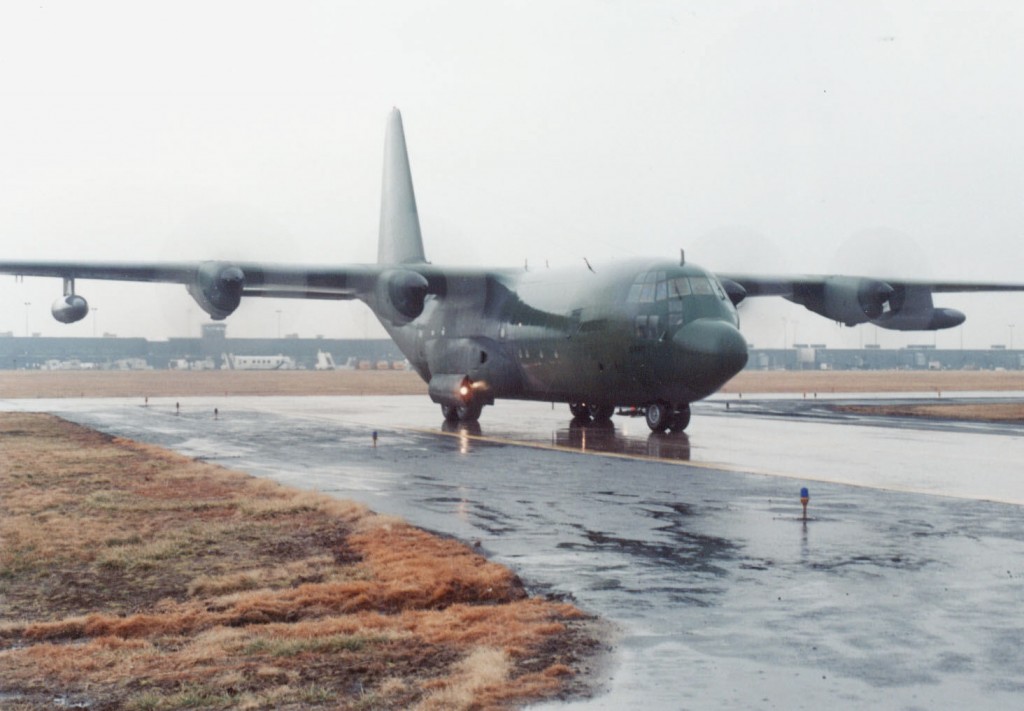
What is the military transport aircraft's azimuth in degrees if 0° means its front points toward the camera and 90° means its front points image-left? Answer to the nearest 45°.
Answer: approximately 315°
